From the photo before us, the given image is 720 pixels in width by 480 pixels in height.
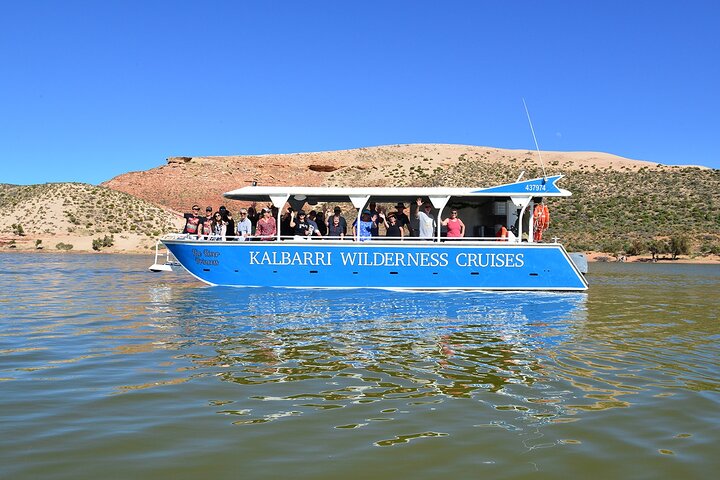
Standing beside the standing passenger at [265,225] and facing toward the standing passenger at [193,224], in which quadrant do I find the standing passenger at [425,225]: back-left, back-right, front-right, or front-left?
back-right

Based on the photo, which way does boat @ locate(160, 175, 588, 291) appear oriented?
to the viewer's left

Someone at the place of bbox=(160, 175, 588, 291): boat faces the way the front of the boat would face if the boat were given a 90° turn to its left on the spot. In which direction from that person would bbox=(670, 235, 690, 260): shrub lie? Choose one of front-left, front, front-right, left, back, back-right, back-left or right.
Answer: back-left

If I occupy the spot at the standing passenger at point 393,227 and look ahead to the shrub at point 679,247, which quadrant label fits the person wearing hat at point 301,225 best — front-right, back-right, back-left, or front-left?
back-left
